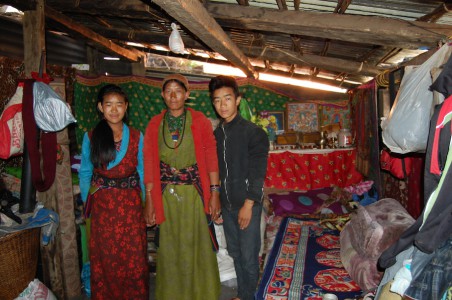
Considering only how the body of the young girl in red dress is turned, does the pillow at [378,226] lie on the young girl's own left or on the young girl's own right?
on the young girl's own left

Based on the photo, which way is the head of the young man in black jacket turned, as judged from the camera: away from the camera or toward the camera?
toward the camera

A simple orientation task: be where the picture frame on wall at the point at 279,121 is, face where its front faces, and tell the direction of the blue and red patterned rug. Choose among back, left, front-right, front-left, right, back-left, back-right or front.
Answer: front

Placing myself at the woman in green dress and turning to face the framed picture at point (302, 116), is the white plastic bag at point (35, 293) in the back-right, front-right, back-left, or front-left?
back-left

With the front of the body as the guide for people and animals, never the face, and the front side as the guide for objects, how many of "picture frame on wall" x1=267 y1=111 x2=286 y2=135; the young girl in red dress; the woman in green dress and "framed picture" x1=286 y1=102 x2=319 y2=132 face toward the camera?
4

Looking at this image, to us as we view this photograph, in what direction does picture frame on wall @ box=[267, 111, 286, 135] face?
facing the viewer

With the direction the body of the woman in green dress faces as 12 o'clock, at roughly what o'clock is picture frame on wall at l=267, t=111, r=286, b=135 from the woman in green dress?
The picture frame on wall is roughly at 7 o'clock from the woman in green dress.

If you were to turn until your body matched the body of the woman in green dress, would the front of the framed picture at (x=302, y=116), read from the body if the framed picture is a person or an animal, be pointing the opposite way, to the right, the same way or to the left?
the same way

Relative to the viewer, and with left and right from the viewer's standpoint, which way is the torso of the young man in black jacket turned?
facing the viewer and to the left of the viewer

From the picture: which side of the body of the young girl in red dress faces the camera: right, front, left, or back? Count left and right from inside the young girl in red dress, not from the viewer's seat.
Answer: front

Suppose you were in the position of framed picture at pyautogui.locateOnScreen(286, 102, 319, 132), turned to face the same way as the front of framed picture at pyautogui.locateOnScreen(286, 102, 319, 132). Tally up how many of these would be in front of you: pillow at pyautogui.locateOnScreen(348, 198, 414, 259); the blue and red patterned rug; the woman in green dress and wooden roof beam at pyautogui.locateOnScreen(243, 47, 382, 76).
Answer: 4

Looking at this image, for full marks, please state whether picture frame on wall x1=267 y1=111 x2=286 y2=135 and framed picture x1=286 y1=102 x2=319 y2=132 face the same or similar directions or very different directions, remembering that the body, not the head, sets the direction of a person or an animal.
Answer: same or similar directions

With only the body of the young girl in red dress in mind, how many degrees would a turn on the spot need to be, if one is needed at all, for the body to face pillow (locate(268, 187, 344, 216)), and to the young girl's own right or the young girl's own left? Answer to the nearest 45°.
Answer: approximately 135° to the young girl's own left

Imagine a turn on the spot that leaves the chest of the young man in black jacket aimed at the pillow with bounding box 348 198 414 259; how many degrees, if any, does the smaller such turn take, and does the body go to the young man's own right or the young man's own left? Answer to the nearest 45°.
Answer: approximately 135° to the young man's own left
